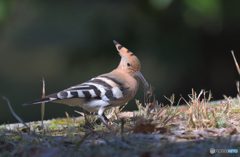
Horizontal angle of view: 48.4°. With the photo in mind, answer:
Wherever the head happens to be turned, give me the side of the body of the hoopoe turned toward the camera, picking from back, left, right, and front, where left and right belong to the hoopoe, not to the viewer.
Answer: right
